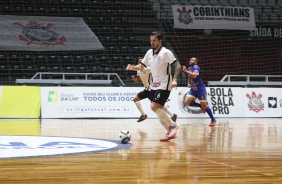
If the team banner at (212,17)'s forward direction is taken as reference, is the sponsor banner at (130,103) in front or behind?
in front

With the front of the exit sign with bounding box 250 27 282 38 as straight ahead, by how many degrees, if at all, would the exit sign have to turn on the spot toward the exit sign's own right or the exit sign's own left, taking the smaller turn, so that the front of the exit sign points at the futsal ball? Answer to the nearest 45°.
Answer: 0° — it already faces it

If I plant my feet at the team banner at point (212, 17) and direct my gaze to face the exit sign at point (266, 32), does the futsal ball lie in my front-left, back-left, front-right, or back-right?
back-right

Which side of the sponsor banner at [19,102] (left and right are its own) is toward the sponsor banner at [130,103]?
left

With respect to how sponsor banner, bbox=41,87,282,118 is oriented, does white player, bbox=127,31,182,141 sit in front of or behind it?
in front

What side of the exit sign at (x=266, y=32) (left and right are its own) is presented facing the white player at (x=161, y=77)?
front

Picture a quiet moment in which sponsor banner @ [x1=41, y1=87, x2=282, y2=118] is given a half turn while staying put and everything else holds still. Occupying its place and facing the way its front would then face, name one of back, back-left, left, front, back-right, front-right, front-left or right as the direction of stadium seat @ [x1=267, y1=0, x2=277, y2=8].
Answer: front-right

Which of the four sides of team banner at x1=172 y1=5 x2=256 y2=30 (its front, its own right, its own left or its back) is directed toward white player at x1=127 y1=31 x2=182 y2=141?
front

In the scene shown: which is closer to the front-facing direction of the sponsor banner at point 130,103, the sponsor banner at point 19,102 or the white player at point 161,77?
the white player

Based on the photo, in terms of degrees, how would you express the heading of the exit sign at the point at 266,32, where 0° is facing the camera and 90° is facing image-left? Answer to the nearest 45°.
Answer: approximately 0°
